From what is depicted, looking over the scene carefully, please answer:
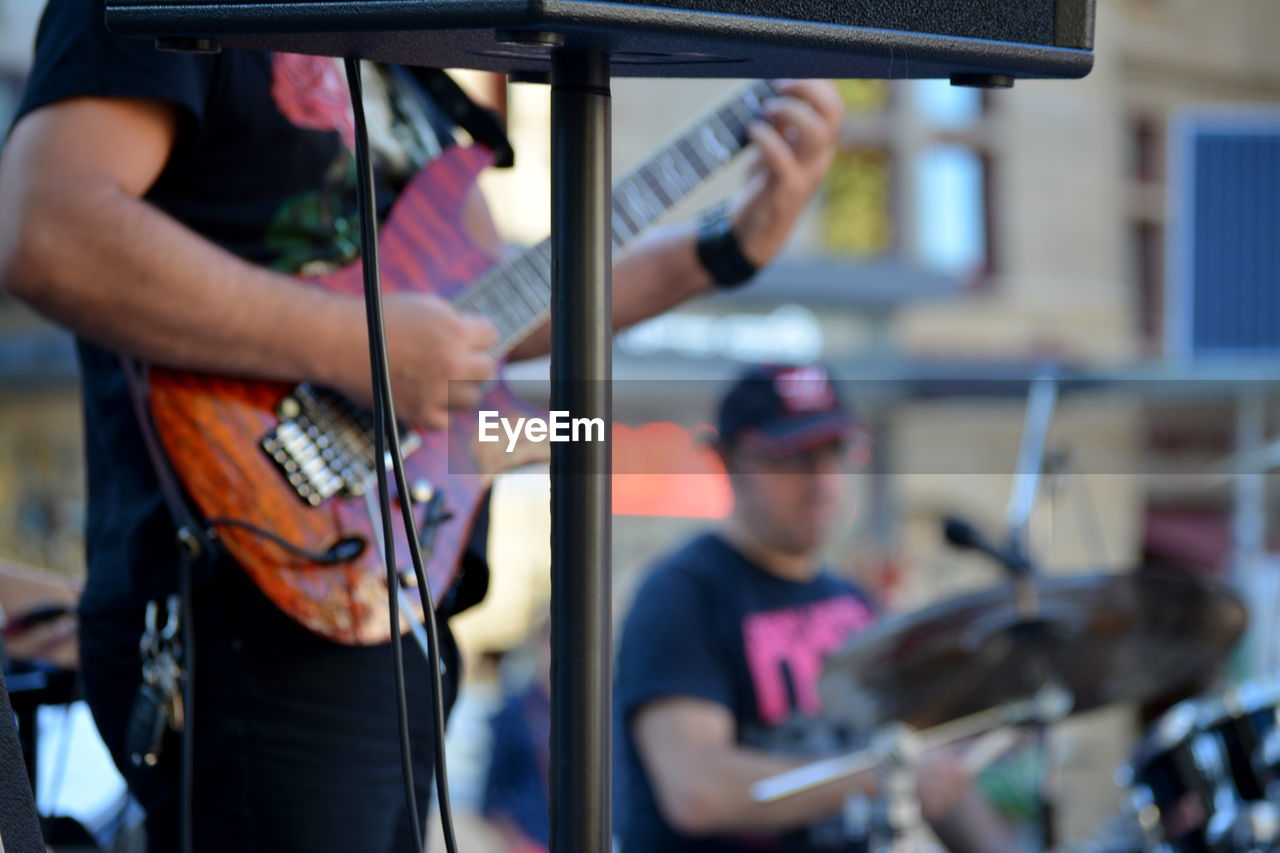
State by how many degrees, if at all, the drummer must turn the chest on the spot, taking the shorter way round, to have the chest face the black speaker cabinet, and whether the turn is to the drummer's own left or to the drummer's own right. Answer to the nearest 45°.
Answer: approximately 45° to the drummer's own right

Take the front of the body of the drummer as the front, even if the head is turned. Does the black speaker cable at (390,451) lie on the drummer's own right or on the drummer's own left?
on the drummer's own right

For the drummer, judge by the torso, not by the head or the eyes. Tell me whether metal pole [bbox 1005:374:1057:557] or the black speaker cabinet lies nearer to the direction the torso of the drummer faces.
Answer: the black speaker cabinet

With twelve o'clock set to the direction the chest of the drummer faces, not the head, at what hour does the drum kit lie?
The drum kit is roughly at 11 o'clock from the drummer.

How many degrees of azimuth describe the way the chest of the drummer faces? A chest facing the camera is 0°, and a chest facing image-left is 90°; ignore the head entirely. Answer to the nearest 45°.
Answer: approximately 315°
